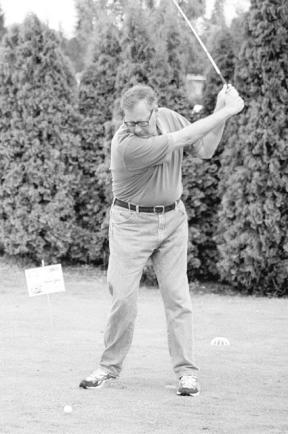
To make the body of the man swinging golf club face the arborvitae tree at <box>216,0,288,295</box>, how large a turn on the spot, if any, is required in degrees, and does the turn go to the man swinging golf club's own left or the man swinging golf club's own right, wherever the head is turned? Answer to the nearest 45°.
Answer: approximately 135° to the man swinging golf club's own left

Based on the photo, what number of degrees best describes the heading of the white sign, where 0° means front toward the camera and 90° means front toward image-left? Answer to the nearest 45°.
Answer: approximately 0°

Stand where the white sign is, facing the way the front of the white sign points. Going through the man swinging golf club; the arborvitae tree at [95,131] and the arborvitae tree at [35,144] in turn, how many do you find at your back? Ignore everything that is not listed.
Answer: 2

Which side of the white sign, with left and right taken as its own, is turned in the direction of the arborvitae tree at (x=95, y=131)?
back

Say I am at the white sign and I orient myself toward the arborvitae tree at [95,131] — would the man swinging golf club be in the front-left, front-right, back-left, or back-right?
back-right

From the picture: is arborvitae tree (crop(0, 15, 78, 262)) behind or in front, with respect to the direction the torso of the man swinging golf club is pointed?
behind

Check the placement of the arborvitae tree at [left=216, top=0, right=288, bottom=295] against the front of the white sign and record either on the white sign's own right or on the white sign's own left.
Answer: on the white sign's own left

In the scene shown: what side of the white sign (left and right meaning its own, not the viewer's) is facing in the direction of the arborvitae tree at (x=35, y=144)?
back

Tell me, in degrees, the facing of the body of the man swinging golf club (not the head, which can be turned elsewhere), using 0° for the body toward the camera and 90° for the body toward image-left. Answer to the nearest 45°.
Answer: approximately 315°
